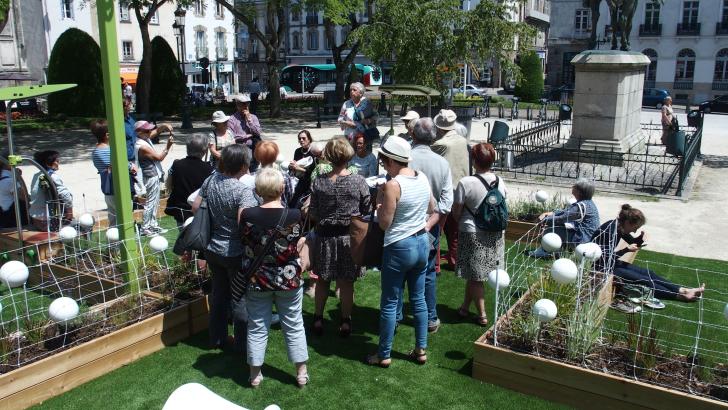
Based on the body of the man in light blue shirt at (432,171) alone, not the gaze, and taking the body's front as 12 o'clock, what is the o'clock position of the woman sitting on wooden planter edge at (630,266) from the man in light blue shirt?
The woman sitting on wooden planter edge is roughly at 4 o'clock from the man in light blue shirt.

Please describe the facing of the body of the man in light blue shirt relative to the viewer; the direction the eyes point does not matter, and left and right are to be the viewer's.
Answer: facing away from the viewer and to the left of the viewer

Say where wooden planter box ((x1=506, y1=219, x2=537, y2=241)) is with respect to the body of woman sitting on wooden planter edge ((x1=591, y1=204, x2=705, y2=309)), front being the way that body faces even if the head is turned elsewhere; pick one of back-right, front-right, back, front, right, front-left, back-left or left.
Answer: back-left

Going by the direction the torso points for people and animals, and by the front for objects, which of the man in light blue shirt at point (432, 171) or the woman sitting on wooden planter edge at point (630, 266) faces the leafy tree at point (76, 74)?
the man in light blue shirt

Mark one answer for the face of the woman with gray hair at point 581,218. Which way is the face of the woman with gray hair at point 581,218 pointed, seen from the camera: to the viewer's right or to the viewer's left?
to the viewer's left

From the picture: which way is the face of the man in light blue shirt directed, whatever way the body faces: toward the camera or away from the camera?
away from the camera

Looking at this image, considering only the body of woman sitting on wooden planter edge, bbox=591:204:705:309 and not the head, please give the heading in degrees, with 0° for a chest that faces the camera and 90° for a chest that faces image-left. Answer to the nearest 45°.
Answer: approximately 270°

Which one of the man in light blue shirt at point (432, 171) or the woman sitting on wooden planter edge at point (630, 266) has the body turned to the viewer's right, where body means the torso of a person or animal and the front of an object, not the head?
the woman sitting on wooden planter edge

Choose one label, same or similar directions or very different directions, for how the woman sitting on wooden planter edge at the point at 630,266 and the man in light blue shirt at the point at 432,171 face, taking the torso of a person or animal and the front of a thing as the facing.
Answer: very different directions

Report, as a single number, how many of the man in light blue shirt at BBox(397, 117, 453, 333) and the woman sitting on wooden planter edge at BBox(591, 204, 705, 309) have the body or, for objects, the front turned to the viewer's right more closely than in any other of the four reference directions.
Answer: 1

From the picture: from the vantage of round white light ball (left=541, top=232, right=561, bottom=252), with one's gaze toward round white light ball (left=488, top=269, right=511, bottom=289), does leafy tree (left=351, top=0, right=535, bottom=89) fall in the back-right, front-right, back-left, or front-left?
back-right
